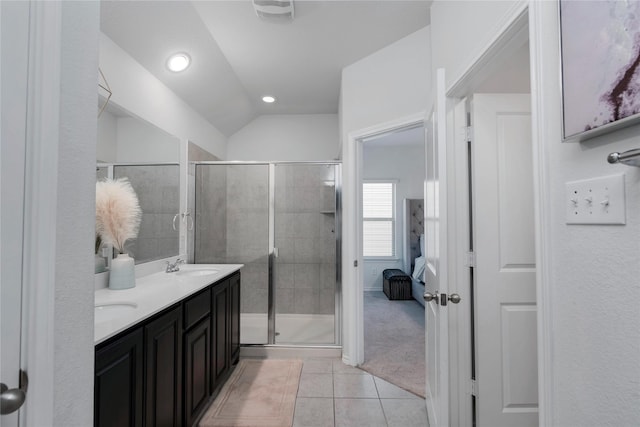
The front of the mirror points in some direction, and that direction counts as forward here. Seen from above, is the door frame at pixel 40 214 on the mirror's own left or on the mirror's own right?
on the mirror's own right

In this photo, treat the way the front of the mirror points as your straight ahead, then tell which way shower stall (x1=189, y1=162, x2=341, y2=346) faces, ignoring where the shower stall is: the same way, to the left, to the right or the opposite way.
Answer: to the right

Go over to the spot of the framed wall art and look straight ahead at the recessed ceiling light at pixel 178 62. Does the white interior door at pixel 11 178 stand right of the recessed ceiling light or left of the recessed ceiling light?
left

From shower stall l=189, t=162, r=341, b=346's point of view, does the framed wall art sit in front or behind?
in front

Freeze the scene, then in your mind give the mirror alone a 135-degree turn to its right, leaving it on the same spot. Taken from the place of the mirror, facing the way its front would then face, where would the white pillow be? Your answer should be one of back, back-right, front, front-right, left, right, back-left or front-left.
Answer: back

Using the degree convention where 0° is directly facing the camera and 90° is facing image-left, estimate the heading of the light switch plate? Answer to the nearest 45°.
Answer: approximately 45°

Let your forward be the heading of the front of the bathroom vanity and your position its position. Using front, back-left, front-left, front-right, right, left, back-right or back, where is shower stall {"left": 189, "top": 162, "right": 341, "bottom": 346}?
left

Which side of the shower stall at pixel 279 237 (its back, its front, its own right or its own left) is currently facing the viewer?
front

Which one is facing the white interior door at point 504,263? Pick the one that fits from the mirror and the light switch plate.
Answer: the mirror

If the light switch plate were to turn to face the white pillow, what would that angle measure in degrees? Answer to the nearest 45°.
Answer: approximately 90° to its right

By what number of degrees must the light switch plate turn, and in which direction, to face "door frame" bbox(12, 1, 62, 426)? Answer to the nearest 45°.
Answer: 0° — it already faces it

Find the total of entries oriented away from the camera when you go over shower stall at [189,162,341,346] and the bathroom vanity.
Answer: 0

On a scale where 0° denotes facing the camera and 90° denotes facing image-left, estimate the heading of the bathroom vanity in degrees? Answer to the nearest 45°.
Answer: approximately 315°

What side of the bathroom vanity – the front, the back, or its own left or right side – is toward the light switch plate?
front

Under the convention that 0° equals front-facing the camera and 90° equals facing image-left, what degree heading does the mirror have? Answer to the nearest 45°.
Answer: approximately 315°
